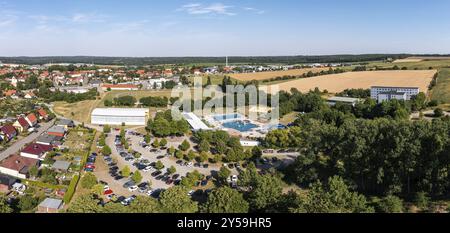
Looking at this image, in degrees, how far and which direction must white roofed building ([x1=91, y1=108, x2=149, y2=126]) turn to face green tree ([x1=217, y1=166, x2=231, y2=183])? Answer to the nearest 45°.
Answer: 0° — it already faces it

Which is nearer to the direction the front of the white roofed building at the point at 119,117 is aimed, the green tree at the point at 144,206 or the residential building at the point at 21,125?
the green tree

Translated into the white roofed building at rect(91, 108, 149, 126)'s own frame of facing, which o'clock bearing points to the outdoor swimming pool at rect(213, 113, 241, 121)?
The outdoor swimming pool is roughly at 9 o'clock from the white roofed building.

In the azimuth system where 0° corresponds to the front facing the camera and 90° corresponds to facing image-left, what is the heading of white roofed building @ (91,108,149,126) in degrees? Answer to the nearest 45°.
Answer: approximately 0°

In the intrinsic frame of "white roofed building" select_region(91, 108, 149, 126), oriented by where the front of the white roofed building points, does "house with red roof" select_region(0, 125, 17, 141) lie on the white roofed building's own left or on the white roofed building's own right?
on the white roofed building's own right

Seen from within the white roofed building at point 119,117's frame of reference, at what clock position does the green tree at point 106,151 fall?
The green tree is roughly at 12 o'clock from the white roofed building.

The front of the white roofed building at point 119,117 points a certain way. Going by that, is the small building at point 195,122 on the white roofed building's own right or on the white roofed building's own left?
on the white roofed building's own left

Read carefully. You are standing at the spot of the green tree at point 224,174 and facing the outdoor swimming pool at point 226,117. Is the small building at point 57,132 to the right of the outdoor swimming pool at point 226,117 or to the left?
left

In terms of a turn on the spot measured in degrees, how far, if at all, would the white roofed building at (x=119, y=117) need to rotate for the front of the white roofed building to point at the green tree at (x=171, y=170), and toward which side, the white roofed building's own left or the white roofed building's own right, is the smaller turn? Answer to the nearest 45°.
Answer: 0° — it already faces it

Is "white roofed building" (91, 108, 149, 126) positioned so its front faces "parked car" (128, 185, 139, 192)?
yes

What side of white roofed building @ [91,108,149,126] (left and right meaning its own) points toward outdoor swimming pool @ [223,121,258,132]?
left

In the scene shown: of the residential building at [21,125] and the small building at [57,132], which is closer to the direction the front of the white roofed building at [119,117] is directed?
the small building
